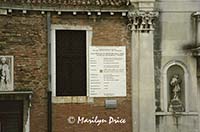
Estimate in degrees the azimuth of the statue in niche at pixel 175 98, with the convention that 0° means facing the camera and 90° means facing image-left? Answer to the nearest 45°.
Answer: approximately 0°

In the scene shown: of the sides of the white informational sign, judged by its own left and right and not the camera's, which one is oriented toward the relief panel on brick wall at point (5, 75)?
right

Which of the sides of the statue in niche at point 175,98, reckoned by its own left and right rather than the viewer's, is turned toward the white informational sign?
right

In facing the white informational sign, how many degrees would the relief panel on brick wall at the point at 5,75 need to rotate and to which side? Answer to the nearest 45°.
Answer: approximately 90° to its left

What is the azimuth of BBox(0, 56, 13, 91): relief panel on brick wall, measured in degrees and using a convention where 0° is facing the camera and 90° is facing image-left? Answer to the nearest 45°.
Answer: approximately 0°

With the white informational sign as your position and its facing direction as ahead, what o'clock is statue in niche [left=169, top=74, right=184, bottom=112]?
The statue in niche is roughly at 9 o'clock from the white informational sign.
